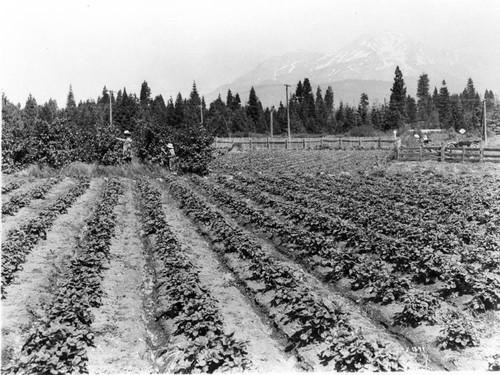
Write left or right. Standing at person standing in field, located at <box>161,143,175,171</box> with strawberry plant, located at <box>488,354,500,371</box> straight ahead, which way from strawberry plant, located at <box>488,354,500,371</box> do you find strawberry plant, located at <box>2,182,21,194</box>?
right
